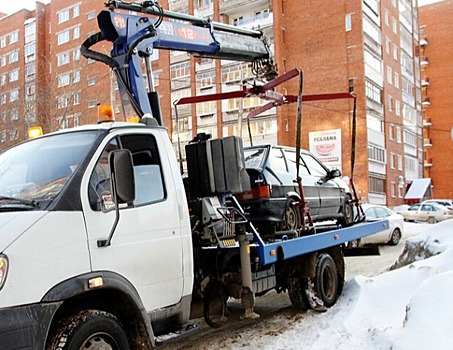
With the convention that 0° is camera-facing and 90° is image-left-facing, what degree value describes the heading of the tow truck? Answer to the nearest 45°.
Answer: approximately 45°

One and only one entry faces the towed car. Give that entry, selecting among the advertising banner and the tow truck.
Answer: the advertising banner

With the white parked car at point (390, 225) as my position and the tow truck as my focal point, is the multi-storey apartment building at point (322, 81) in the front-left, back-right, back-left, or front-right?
back-right

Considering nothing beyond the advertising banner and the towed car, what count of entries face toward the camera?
1

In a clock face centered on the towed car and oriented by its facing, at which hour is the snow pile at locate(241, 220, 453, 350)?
The snow pile is roughly at 3 o'clock from the towed car.

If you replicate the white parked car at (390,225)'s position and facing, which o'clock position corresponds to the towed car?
The towed car is roughly at 11 o'clock from the white parked car.

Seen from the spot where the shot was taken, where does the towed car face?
facing away from the viewer and to the right of the viewer

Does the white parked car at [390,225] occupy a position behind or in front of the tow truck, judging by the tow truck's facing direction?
behind

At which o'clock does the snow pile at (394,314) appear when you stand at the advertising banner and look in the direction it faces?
The snow pile is roughly at 12 o'clock from the advertising banner.
